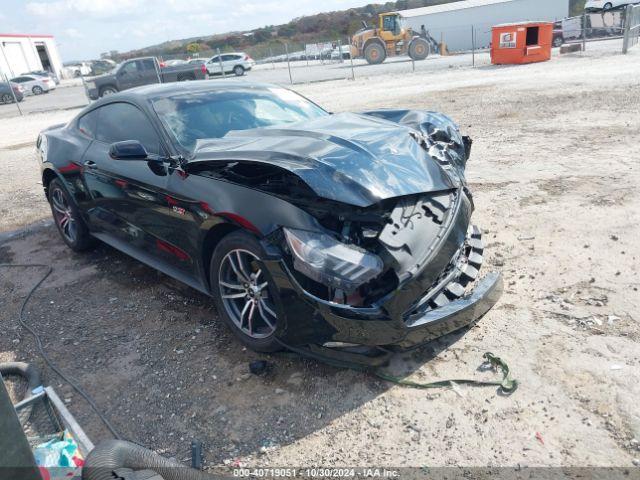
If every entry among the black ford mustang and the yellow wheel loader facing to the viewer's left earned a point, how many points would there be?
0

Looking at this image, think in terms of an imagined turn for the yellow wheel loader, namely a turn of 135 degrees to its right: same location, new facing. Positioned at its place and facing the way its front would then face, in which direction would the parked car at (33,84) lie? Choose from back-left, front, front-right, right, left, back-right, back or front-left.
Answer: front-right

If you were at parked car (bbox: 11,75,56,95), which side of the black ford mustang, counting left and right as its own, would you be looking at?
back

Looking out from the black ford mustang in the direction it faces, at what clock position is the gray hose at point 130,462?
The gray hose is roughly at 3 o'clock from the black ford mustang.

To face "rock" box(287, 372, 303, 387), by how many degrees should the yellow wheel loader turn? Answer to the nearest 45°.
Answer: approximately 90° to its right

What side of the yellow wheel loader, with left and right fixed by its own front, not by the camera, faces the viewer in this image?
right

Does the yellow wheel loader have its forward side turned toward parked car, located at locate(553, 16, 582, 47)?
yes

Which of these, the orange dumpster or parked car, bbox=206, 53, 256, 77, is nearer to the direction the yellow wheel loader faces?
the orange dumpster

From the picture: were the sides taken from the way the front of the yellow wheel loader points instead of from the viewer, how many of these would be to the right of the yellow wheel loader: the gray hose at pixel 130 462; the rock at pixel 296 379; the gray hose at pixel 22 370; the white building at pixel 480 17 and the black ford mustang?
4

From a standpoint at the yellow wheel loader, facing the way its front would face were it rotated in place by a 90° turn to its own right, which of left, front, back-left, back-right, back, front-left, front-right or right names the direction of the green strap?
front

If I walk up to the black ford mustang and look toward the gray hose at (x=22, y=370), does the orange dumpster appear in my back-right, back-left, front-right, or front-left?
back-right

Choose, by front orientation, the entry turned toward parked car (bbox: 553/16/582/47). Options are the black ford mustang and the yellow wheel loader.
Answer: the yellow wheel loader

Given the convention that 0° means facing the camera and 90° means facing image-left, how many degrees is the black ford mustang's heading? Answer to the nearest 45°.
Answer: approximately 315°

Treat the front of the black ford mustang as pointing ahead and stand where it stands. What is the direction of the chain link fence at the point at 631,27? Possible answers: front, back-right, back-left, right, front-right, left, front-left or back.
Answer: left

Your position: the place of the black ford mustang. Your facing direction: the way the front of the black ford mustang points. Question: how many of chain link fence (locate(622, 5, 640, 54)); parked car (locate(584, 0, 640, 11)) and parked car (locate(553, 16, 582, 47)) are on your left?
3

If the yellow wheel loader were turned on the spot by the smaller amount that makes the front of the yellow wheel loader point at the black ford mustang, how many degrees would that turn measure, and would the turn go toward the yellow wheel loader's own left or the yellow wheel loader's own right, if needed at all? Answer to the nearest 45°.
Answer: approximately 90° to the yellow wheel loader's own right

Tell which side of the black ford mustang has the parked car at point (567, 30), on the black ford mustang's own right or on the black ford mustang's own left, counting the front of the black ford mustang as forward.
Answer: on the black ford mustang's own left
